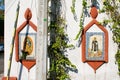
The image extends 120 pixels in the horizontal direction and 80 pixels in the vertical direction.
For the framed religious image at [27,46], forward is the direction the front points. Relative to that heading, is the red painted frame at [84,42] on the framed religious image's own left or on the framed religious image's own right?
on the framed religious image's own left

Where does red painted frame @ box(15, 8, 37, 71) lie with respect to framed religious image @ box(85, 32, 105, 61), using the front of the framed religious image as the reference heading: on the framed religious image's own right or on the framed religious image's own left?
on the framed religious image's own right

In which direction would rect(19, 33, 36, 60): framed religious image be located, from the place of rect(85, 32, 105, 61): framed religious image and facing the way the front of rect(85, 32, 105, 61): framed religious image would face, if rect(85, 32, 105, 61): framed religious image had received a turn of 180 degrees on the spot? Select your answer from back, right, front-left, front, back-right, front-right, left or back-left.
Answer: left

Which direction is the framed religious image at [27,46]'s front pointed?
toward the camera

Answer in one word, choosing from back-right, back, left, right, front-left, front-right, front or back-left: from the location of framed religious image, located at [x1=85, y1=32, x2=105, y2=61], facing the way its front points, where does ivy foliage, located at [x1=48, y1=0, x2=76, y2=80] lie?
right

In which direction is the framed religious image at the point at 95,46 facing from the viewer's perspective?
toward the camera

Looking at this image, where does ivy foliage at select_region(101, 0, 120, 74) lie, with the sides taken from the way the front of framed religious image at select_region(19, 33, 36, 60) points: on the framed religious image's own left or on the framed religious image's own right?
on the framed religious image's own left
